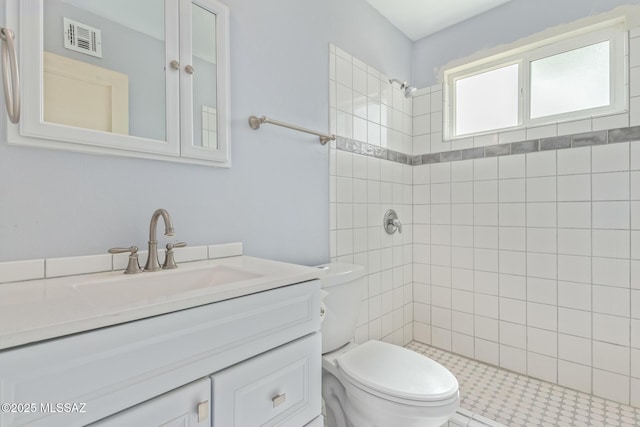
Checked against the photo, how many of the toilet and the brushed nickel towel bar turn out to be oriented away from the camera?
0

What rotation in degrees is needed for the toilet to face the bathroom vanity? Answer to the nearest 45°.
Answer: approximately 90° to its right

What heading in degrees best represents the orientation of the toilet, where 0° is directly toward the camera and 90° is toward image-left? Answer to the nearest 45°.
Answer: approximately 315°

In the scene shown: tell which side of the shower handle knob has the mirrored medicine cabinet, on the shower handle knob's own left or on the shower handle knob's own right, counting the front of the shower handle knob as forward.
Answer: on the shower handle knob's own right

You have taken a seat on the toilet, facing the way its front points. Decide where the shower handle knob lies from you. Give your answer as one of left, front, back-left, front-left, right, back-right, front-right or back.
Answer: back-left

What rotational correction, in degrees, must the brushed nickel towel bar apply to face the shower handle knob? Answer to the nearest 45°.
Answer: approximately 90° to its left

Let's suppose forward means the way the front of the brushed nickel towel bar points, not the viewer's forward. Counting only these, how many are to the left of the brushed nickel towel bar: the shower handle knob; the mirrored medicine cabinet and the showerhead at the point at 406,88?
2

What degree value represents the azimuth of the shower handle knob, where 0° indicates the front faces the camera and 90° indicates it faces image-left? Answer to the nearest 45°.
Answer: approximately 315°
